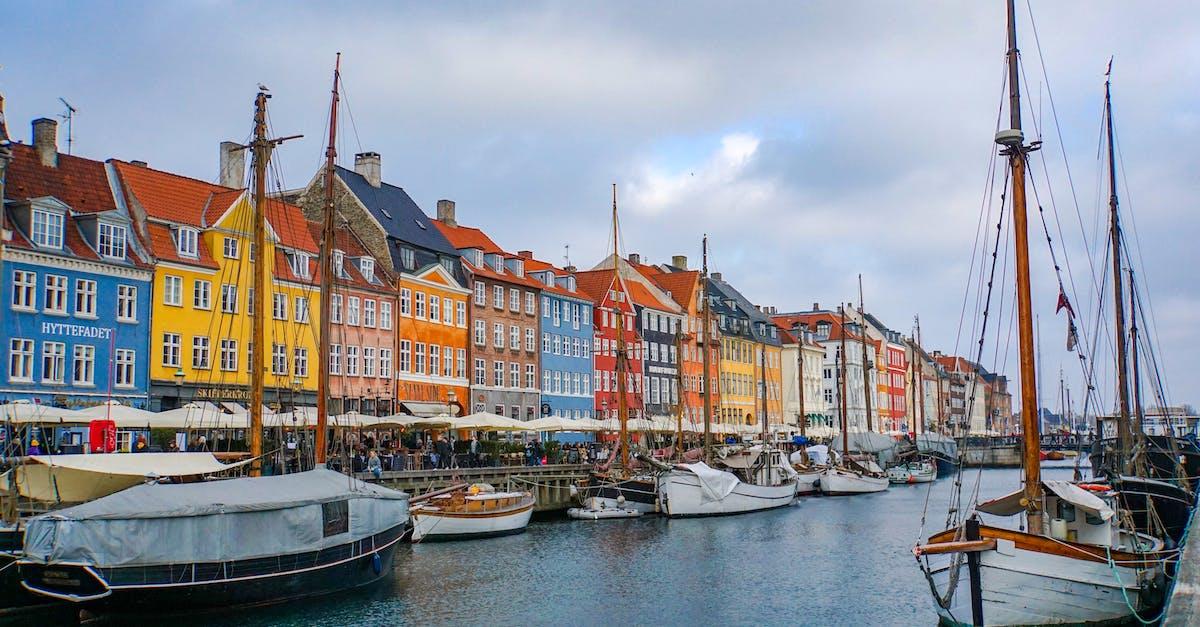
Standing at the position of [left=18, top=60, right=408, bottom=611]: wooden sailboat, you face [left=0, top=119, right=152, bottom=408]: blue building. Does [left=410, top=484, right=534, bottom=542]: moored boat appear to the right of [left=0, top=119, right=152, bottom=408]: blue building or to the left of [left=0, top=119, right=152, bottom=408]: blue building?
right

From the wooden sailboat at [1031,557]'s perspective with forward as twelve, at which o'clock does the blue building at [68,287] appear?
The blue building is roughly at 2 o'clock from the wooden sailboat.

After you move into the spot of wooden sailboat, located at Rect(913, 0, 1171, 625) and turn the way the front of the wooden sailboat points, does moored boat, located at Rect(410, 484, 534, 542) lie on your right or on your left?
on your right

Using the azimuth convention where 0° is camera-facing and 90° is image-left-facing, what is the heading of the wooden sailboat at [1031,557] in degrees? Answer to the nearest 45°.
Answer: approximately 45°

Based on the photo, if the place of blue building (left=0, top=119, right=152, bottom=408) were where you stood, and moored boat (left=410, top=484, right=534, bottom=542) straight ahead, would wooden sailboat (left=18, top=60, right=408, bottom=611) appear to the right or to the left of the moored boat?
right

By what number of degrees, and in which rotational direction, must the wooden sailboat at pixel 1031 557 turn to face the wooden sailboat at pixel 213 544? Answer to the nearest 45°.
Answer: approximately 45° to its right
